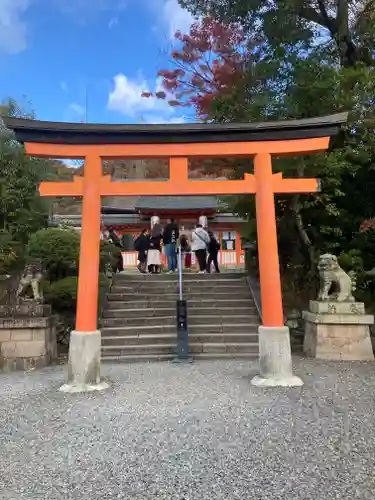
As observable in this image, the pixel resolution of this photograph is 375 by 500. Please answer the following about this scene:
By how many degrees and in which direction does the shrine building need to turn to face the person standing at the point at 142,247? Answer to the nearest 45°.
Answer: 0° — it already faces them

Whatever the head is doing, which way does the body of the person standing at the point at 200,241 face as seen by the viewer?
away from the camera

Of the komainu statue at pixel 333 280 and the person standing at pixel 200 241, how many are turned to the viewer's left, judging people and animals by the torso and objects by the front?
1

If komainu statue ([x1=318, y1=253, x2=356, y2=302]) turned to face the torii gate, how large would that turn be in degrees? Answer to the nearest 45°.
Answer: approximately 45° to its left

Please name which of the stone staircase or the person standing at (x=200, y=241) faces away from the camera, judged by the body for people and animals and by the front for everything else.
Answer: the person standing

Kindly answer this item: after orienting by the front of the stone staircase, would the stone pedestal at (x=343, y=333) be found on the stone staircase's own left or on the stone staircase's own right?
on the stone staircase's own left

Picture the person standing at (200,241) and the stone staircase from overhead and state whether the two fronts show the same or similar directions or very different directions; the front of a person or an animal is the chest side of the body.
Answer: very different directions

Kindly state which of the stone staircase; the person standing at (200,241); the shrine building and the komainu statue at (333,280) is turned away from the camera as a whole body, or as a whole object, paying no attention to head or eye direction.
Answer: the person standing

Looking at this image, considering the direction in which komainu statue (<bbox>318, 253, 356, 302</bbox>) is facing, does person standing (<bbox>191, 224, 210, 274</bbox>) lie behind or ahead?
ahead

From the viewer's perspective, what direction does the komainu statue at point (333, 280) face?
to the viewer's left

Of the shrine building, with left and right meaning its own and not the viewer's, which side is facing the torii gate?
front

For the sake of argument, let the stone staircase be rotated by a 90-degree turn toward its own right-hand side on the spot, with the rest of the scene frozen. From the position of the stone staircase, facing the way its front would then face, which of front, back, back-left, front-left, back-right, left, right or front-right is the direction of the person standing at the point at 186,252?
right

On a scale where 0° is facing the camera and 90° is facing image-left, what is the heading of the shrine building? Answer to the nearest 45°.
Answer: approximately 0°
